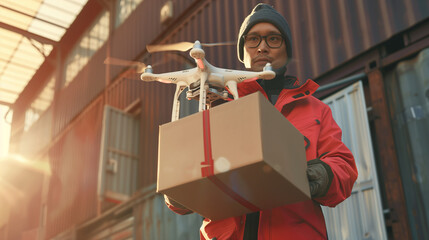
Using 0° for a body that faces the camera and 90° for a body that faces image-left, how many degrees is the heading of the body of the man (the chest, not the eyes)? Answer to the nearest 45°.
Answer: approximately 45°
